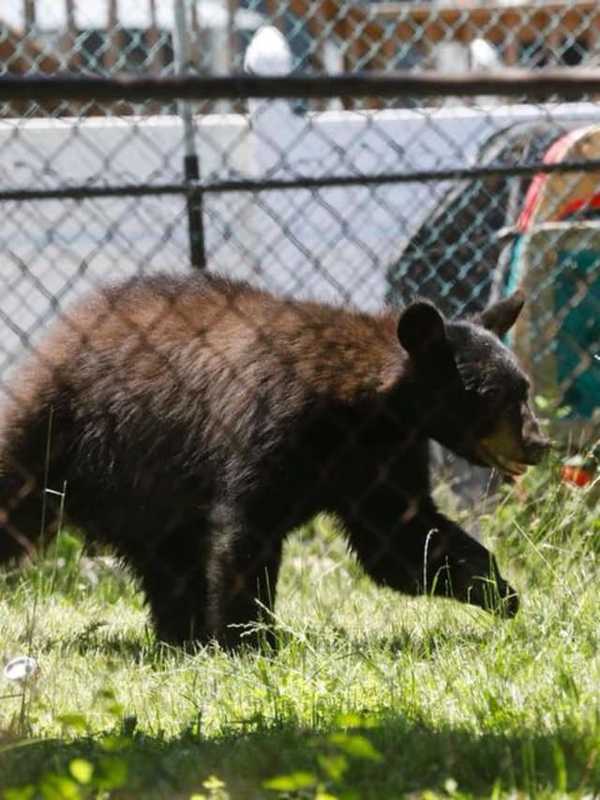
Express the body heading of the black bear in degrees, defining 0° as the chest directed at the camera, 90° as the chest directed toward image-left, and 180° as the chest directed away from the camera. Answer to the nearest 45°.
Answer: approximately 270°
